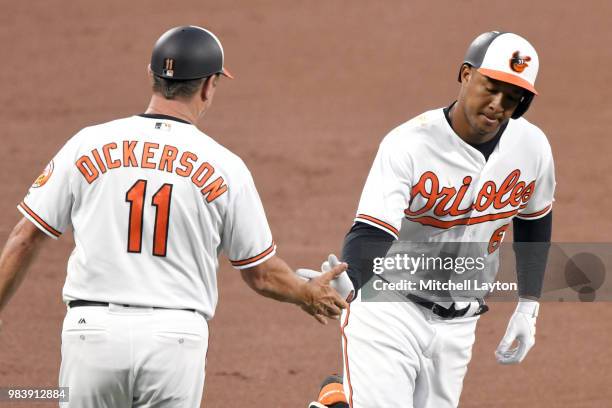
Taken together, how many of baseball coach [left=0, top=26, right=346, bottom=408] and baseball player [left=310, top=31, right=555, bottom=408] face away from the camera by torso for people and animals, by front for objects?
1

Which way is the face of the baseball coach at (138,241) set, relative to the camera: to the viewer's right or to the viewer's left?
to the viewer's right

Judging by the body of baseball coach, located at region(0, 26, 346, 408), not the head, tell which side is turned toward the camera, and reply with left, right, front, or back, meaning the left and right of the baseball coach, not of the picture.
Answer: back

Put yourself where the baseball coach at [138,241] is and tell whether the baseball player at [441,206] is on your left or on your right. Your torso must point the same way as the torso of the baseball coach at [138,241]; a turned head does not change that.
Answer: on your right

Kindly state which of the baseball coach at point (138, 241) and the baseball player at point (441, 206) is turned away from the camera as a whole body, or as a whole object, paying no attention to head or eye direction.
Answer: the baseball coach at point (138, 241)

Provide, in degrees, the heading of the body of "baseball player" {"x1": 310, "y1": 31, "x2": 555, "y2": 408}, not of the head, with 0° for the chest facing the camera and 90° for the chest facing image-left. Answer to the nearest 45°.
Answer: approximately 315°

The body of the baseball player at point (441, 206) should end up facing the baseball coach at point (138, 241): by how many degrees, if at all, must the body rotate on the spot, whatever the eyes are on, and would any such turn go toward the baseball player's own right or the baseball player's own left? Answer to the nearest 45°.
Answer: approximately 90° to the baseball player's own right
